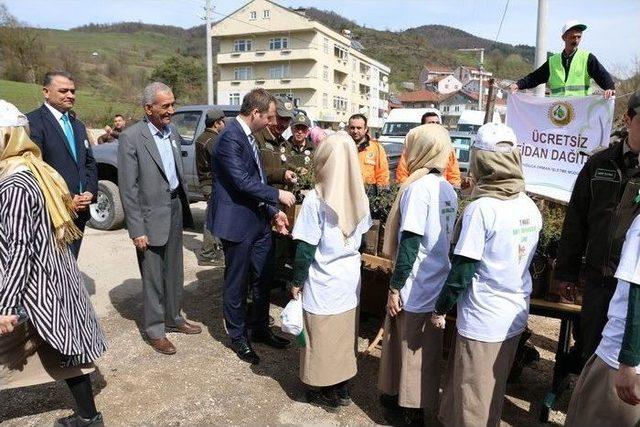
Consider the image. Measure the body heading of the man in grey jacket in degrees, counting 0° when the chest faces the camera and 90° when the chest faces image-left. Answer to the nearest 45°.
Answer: approximately 315°

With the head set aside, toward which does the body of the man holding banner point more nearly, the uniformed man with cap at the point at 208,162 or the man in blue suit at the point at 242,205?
the man in blue suit

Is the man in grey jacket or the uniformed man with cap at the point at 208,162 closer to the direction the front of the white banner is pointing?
the man in grey jacket

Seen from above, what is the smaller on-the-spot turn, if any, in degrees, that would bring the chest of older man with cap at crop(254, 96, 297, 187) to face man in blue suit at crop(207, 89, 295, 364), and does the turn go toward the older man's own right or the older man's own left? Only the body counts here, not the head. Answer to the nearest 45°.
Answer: approximately 45° to the older man's own right

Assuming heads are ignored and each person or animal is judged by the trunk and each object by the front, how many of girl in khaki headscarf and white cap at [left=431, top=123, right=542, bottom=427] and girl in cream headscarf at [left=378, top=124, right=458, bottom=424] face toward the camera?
0

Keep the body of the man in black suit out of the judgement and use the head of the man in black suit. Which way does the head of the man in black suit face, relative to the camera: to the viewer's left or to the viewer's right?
to the viewer's right

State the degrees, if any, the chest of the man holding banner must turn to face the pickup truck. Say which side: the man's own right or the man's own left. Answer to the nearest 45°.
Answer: approximately 90° to the man's own right

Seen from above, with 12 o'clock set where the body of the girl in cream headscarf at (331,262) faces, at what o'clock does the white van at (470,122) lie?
The white van is roughly at 2 o'clock from the girl in cream headscarf.

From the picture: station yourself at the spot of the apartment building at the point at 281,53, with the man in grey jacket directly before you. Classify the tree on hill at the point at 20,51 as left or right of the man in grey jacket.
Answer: right

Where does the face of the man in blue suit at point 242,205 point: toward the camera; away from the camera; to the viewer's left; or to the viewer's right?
to the viewer's right

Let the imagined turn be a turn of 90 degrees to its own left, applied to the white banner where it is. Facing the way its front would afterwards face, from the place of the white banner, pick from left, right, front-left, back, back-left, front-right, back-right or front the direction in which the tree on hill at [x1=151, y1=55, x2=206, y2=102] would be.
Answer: back-left
